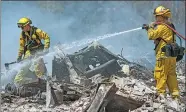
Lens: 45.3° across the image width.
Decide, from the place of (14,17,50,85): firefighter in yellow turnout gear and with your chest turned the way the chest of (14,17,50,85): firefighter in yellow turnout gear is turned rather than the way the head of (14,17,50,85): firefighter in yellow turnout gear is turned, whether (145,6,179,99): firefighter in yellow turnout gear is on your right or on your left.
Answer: on your left

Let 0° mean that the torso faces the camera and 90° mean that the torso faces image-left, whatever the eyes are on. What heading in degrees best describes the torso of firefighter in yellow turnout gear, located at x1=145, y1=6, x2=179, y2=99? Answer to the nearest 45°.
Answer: approximately 90°
